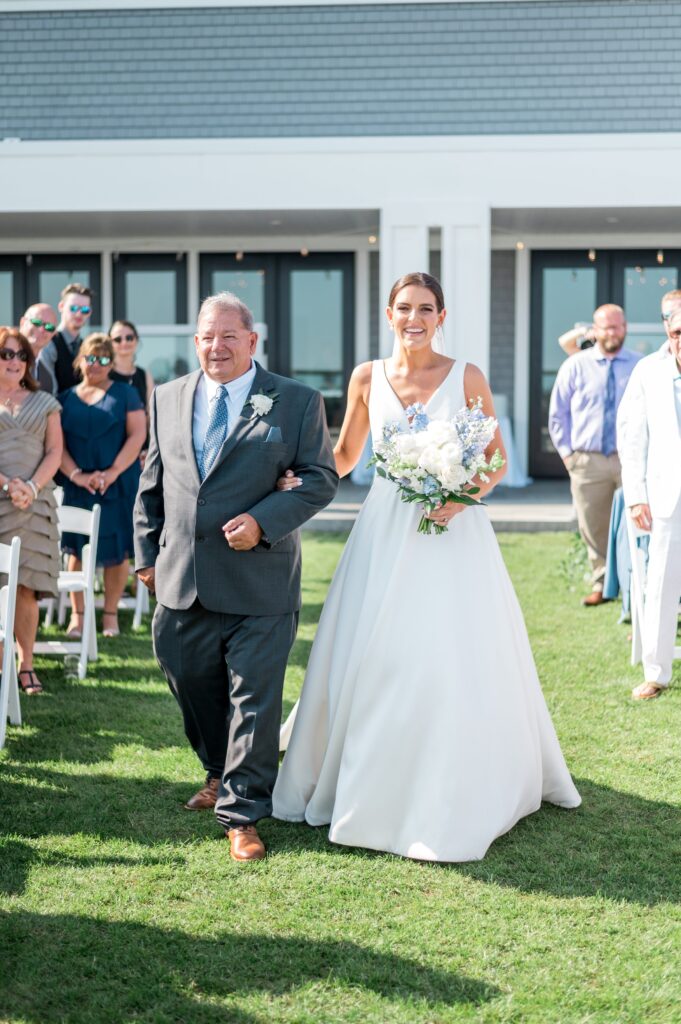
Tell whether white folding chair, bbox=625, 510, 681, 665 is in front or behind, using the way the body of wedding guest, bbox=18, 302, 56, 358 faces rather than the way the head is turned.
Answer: in front

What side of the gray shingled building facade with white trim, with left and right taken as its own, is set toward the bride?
front

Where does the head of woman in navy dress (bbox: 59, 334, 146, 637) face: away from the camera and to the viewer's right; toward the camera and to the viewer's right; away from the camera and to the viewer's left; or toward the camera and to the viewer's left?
toward the camera and to the viewer's right

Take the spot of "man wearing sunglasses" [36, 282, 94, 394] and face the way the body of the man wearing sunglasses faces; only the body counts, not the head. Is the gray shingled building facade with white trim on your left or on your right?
on your left

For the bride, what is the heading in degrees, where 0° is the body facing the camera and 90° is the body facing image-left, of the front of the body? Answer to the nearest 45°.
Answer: approximately 0°
